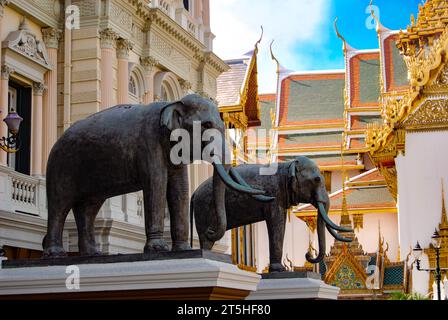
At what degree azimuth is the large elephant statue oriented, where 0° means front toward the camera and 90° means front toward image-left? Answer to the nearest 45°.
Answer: approximately 270°

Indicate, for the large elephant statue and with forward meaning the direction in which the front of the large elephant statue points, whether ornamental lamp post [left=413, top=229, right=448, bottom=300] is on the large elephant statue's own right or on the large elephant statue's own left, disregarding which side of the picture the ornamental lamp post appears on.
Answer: on the large elephant statue's own left

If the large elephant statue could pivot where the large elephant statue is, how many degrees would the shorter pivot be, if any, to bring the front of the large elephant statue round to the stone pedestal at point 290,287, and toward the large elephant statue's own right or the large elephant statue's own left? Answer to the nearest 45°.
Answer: approximately 45° to the large elephant statue's own left

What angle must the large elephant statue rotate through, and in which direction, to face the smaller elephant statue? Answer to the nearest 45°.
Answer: approximately 45° to its left
